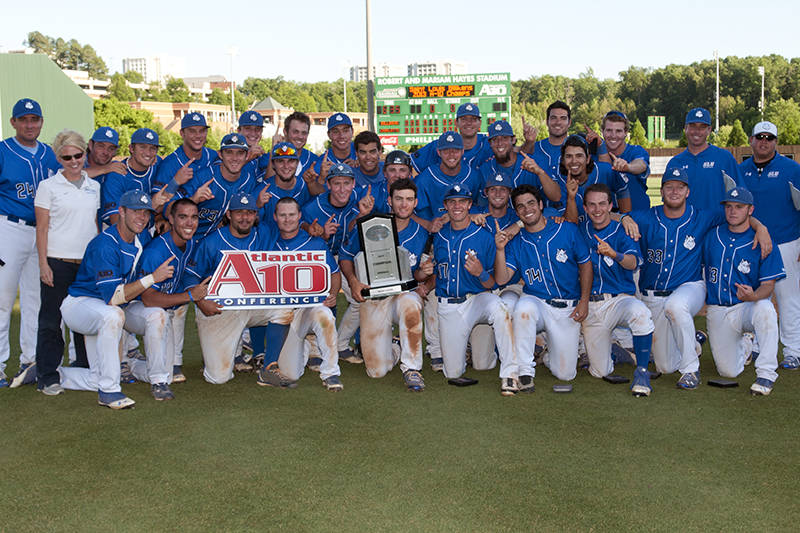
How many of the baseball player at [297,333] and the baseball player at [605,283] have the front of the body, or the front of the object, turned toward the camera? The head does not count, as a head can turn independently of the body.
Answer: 2

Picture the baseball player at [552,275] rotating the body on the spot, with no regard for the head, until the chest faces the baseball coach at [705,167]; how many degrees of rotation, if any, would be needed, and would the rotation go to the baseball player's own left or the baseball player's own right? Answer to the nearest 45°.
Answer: approximately 135° to the baseball player's own left

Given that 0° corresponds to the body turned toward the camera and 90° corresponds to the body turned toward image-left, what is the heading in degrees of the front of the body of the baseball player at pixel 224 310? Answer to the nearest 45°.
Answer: approximately 0°

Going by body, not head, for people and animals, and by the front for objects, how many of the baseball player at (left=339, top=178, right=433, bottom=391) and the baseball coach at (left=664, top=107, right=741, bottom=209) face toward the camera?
2

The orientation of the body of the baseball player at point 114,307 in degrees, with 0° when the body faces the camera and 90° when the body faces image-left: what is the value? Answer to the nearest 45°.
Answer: approximately 315°

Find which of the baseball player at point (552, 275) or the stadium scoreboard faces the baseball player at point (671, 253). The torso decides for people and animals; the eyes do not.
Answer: the stadium scoreboard

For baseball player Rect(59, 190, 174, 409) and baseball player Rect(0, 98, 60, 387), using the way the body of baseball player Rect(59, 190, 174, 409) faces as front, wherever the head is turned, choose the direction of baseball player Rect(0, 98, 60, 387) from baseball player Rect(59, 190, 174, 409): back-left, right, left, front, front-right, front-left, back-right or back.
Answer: back

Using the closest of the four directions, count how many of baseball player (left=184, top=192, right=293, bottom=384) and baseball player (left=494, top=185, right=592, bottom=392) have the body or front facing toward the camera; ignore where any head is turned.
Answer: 2
